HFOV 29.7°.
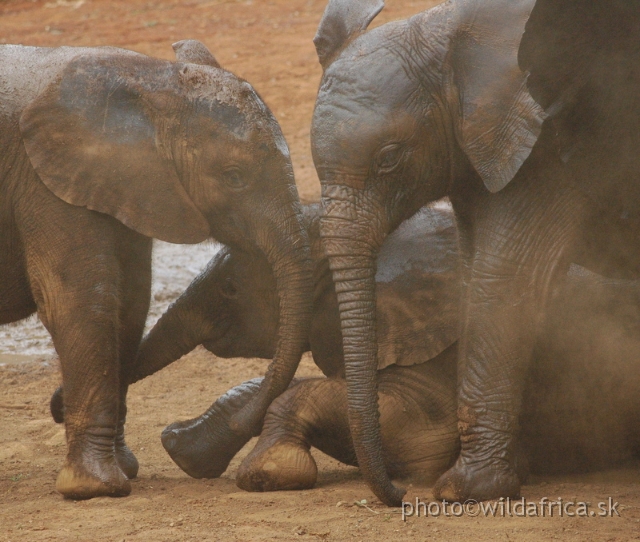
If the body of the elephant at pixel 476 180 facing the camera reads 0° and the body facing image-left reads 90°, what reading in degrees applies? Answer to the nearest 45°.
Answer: approximately 45°

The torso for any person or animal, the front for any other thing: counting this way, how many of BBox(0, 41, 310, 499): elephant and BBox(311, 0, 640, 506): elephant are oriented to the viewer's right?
1

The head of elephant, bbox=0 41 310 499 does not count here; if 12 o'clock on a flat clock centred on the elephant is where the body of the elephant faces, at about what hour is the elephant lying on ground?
The elephant lying on ground is roughly at 12 o'clock from the elephant.

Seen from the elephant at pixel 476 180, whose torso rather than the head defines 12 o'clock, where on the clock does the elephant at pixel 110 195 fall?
the elephant at pixel 110 195 is roughly at 2 o'clock from the elephant at pixel 476 180.

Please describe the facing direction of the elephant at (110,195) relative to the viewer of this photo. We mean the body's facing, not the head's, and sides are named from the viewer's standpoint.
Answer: facing to the right of the viewer
